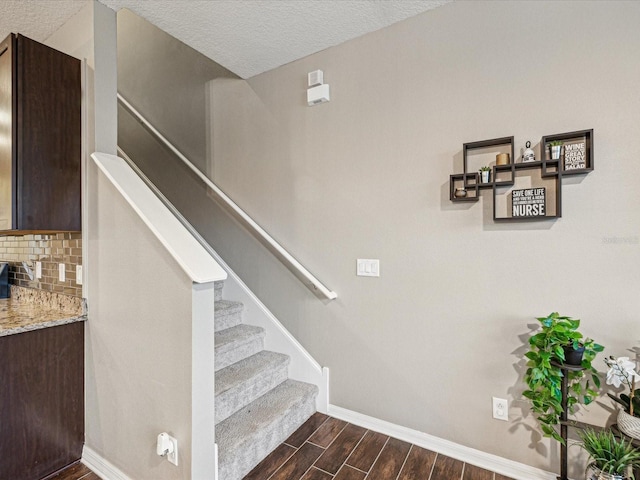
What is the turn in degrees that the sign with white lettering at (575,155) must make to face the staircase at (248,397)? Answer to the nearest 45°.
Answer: approximately 90° to its right

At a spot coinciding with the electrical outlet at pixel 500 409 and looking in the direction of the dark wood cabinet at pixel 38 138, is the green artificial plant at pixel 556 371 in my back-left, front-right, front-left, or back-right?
back-left

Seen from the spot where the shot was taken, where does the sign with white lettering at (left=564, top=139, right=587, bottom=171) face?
facing the viewer

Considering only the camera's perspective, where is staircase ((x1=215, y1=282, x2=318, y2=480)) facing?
facing the viewer and to the right of the viewer

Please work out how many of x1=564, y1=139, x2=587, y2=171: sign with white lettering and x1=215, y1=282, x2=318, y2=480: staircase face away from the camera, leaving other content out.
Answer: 0

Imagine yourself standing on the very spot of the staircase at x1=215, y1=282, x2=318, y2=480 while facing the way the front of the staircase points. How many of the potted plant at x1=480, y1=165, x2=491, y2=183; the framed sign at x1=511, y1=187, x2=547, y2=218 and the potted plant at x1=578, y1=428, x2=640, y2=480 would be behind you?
0

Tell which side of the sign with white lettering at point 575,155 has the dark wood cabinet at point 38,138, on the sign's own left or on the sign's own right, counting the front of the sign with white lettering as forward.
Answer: on the sign's own right

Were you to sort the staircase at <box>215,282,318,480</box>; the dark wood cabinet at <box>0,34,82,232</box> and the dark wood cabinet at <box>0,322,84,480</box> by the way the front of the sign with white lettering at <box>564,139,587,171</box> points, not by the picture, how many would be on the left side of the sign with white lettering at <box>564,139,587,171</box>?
0

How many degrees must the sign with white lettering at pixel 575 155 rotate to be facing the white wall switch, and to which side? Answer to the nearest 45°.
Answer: approximately 90° to its right

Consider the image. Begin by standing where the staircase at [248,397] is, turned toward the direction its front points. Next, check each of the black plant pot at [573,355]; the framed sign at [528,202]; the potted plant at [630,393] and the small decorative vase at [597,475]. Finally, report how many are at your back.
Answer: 0
